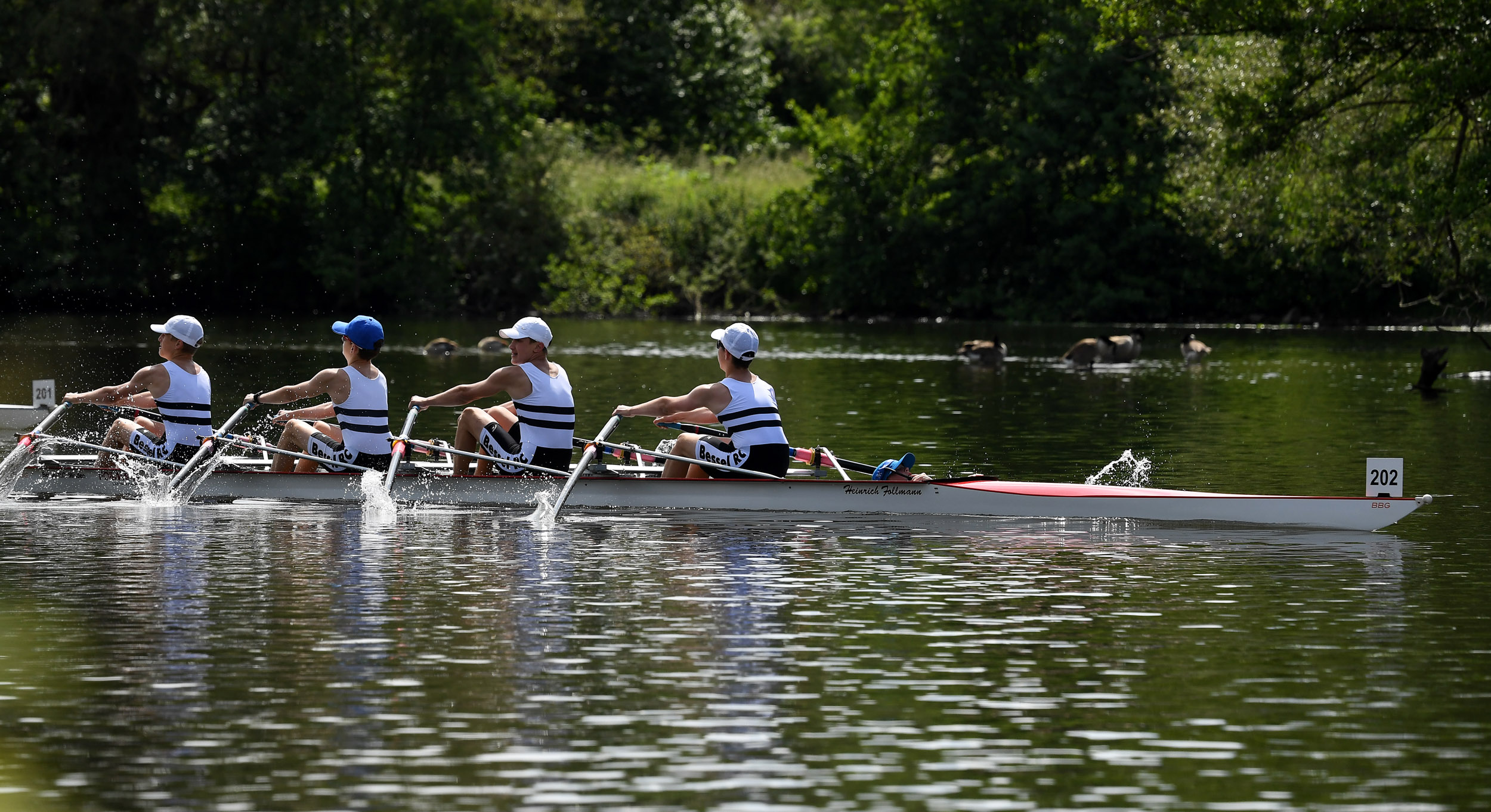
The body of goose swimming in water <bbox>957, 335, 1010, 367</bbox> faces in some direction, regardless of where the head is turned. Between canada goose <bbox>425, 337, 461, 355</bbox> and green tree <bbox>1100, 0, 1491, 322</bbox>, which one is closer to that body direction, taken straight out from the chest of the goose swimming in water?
the green tree

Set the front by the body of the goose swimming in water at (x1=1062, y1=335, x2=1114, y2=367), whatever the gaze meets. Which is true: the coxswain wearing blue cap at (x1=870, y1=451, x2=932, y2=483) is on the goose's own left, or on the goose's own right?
on the goose's own right

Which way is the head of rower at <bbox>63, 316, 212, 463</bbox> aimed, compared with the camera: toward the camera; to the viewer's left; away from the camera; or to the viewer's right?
to the viewer's left

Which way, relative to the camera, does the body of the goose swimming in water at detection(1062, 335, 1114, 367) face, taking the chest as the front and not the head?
to the viewer's right

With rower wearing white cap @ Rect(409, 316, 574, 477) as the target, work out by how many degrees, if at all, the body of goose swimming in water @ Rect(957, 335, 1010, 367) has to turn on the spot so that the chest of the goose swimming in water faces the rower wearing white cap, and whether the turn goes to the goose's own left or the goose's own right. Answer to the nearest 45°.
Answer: approximately 90° to the goose's own right

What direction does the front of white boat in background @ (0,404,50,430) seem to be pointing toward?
to the viewer's right

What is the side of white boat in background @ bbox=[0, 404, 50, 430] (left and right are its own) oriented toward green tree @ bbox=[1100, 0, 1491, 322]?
front
